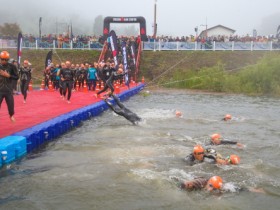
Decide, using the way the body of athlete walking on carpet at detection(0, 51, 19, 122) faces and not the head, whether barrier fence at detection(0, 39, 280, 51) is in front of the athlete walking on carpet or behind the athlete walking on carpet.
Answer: behind

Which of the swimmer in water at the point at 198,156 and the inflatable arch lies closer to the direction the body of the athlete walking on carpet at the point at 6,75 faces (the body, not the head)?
the swimmer in water

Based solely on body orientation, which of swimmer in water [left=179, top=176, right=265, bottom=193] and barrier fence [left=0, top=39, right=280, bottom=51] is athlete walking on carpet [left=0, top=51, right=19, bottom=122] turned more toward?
the swimmer in water

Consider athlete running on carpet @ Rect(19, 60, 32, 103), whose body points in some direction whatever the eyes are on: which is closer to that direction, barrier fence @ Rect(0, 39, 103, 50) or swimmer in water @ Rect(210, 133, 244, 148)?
the swimmer in water

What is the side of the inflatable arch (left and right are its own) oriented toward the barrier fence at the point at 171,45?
left

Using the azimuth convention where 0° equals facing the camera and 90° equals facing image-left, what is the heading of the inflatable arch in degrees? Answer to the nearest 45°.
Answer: approximately 0°

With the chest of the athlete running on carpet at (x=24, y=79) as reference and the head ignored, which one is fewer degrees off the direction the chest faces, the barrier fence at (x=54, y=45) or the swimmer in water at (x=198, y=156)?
the swimmer in water
